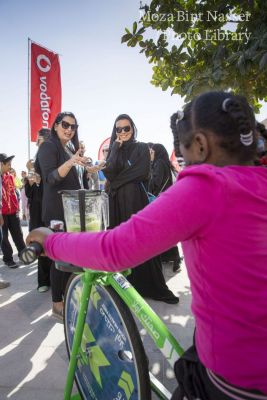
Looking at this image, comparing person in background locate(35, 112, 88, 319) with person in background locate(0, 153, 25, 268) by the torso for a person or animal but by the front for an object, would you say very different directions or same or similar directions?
same or similar directions

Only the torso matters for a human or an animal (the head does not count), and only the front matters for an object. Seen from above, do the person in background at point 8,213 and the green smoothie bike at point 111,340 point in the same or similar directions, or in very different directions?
very different directions

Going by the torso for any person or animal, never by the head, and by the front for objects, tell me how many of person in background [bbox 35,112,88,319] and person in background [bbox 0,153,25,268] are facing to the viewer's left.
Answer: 0

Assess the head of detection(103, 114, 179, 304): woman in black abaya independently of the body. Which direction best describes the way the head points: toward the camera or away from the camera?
toward the camera

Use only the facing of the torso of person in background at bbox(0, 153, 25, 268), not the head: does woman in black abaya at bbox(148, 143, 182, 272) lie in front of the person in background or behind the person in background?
in front

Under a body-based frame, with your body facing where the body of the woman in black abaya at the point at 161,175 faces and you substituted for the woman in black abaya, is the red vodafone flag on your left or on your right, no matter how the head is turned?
on your right

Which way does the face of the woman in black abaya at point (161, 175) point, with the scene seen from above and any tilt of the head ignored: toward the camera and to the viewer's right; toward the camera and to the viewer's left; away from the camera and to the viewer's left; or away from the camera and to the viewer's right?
toward the camera and to the viewer's left

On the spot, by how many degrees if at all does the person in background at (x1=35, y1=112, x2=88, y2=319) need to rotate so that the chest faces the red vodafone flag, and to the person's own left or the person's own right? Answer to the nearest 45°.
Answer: approximately 135° to the person's own left

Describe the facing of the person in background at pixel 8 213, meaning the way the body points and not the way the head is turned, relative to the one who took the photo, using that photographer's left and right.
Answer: facing the viewer and to the right of the viewer

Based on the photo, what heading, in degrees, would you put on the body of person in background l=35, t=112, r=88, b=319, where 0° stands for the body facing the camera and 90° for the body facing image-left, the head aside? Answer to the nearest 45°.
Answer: approximately 315°
